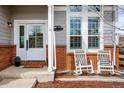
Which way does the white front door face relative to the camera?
toward the camera

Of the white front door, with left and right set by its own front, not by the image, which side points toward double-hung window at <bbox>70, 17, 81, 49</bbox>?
left

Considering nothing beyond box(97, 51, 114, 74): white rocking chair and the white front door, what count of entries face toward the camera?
2

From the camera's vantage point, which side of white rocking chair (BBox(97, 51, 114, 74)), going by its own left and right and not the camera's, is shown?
front

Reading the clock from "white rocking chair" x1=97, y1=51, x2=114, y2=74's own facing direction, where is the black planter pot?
The black planter pot is roughly at 3 o'clock from the white rocking chair.

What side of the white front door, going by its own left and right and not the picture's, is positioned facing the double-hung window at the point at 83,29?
left

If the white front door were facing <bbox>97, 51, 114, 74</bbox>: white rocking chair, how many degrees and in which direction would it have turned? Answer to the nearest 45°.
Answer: approximately 45° to its left

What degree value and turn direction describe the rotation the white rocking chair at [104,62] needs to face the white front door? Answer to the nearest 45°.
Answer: approximately 90° to its right
